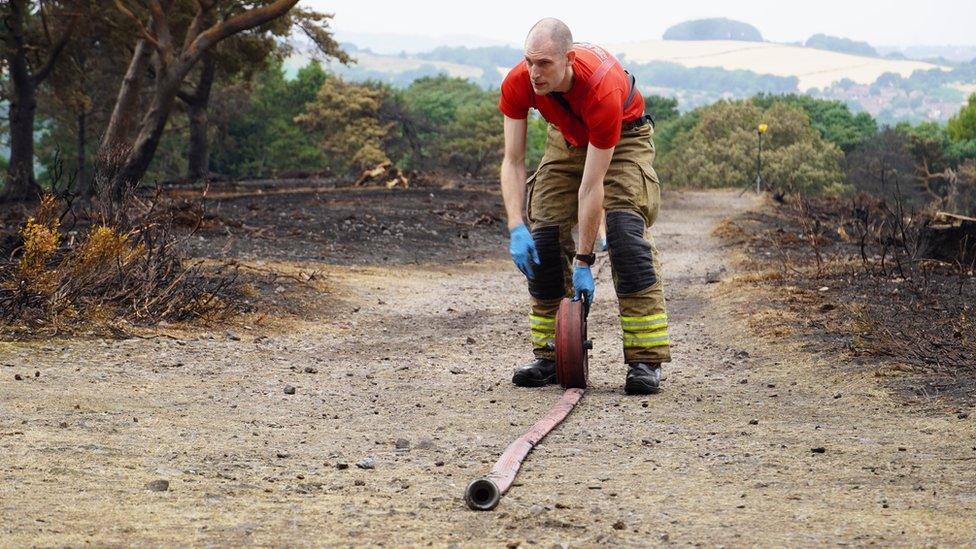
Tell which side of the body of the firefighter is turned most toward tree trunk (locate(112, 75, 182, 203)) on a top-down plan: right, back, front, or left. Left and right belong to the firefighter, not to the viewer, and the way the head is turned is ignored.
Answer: right

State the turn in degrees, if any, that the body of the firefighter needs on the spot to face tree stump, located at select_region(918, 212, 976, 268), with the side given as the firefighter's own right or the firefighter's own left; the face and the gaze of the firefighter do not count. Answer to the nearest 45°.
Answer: approximately 180°

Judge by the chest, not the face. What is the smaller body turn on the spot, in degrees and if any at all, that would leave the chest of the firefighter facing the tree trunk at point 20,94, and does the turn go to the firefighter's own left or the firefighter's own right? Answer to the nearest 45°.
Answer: approximately 90° to the firefighter's own right

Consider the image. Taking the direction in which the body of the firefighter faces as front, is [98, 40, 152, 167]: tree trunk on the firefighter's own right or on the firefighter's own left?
on the firefighter's own right

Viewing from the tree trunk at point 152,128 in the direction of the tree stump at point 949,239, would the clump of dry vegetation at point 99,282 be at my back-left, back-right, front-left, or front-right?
front-right

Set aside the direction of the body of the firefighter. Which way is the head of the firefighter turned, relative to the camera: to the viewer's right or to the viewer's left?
to the viewer's left

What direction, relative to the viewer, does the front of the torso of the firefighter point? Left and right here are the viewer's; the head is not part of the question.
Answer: facing the viewer and to the left of the viewer

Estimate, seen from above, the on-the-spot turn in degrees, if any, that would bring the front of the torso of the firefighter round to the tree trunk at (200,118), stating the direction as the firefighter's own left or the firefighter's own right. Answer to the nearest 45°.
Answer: approximately 135° to the firefighter's own right

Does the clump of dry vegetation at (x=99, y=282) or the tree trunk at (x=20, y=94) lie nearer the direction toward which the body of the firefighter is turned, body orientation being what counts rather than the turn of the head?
the clump of dry vegetation
